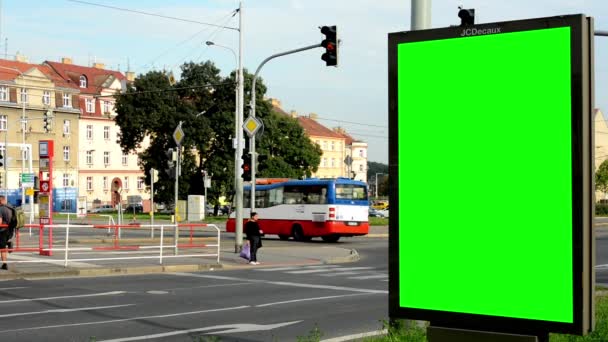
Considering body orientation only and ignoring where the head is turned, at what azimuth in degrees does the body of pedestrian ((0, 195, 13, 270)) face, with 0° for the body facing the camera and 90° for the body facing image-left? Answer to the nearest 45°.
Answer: approximately 90°

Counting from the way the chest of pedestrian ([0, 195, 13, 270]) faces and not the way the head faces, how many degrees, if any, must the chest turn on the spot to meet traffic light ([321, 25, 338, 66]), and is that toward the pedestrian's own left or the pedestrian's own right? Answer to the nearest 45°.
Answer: approximately 180°

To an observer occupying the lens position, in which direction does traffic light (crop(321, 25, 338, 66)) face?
facing the viewer and to the left of the viewer

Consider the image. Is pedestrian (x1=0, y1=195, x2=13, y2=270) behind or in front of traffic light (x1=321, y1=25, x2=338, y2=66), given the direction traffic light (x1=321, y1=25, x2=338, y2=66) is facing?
in front

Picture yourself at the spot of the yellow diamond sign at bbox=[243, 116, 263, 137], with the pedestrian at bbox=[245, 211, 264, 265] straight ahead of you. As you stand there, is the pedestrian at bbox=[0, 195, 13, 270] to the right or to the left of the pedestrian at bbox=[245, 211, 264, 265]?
right

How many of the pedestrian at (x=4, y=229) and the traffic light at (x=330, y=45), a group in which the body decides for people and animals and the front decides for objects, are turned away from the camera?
0
